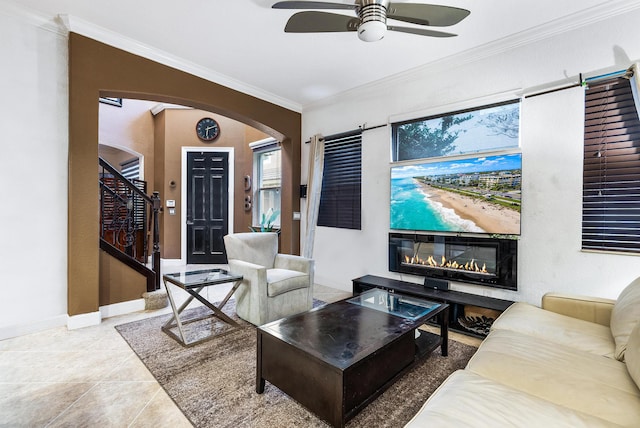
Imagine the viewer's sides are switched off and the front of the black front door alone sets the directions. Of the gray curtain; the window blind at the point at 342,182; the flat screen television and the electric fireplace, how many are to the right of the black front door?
0

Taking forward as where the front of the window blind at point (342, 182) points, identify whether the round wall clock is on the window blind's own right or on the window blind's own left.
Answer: on the window blind's own right

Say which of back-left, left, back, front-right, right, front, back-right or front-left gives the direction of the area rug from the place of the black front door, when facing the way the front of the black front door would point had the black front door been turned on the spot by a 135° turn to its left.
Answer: back-right

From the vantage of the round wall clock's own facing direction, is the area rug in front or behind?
in front

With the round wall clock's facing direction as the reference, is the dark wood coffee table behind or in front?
in front

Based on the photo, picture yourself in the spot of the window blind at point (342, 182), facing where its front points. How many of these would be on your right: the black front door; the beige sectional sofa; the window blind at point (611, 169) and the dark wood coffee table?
1

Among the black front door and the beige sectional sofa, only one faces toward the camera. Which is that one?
the black front door

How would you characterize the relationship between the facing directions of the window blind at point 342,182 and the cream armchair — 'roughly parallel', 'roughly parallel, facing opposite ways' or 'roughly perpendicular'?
roughly perpendicular

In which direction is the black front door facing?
toward the camera

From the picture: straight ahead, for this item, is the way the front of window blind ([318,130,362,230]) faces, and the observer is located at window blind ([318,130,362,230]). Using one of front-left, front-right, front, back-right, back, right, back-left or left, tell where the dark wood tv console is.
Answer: left

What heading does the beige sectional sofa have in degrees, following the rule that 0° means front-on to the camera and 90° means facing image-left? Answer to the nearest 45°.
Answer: approximately 90°

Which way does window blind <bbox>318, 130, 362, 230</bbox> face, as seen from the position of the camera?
facing the viewer and to the left of the viewer

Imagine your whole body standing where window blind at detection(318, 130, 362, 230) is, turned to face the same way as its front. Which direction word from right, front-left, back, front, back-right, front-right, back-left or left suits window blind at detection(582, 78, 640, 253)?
left

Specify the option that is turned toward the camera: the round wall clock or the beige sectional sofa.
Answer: the round wall clock

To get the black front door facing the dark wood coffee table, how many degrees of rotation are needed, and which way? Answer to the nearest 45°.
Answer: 0° — it already faces it

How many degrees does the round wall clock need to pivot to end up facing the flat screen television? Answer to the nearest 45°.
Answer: approximately 45° to its left

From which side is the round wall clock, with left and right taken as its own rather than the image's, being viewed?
front
